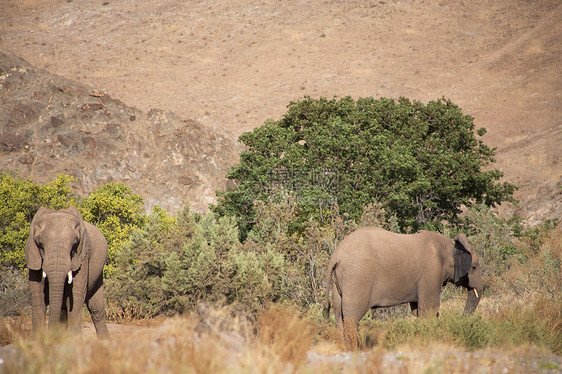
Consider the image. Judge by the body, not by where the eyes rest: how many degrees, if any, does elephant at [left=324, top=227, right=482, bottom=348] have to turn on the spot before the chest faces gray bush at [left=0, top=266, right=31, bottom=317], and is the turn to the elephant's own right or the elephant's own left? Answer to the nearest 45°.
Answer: approximately 180°

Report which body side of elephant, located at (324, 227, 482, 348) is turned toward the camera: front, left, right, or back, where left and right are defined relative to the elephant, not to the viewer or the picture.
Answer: right

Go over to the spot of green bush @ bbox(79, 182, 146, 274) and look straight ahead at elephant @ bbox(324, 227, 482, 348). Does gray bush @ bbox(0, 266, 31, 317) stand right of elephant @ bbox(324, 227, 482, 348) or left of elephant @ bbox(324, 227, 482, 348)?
right

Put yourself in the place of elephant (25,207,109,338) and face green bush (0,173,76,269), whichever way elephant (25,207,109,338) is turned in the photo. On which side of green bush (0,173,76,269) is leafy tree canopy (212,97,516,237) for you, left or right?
right

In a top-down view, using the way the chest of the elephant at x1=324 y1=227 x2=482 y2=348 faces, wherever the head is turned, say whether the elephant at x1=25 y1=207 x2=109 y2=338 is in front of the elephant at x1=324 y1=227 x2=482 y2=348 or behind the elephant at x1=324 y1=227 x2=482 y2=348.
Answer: behind

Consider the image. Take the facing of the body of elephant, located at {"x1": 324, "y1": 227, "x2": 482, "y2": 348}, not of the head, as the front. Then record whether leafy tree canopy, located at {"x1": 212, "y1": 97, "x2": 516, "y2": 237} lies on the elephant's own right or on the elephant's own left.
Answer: on the elephant's own left

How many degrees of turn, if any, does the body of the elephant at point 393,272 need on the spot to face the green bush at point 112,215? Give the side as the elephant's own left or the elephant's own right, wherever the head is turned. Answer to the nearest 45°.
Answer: approximately 135° to the elephant's own left
